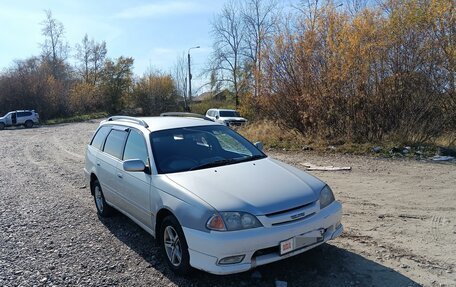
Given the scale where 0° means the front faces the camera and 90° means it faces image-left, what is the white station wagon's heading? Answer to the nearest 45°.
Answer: approximately 315°

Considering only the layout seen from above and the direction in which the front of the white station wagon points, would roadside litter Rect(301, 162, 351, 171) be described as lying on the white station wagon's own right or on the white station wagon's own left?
on the white station wagon's own left

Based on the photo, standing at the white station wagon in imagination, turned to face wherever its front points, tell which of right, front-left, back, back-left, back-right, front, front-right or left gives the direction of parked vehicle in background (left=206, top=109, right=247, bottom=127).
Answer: back-left

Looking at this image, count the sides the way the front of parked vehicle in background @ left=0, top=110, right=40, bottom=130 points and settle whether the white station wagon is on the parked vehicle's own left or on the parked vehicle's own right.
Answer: on the parked vehicle's own left

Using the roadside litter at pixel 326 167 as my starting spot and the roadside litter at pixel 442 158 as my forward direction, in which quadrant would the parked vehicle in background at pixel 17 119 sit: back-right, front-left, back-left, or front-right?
back-left

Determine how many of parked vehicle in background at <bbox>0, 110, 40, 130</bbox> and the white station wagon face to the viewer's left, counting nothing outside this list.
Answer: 1

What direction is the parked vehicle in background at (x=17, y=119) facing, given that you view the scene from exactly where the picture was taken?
facing to the left of the viewer

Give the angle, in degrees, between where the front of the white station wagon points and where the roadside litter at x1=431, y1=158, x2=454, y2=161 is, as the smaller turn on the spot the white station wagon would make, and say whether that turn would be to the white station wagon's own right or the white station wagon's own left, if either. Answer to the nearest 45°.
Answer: approximately 90° to the white station wagon's own left

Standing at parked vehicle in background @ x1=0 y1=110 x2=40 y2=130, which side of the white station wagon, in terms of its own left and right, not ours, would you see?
back

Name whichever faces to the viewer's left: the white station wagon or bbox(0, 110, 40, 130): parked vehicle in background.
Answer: the parked vehicle in background
